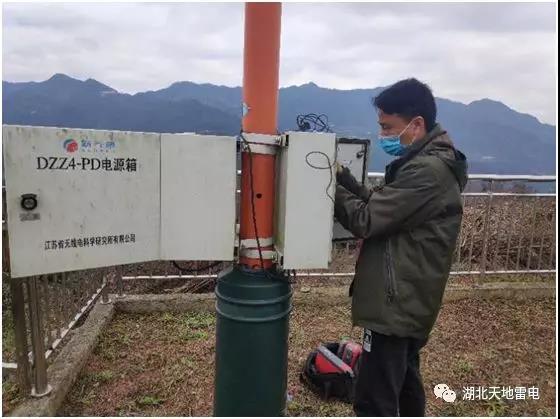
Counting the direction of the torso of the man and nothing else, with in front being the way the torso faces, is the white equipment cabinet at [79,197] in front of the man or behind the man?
in front

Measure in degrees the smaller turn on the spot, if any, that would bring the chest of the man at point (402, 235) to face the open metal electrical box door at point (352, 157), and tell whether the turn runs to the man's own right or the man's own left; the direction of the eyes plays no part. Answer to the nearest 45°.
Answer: approximately 45° to the man's own right

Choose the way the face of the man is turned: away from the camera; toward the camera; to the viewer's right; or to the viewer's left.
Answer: to the viewer's left

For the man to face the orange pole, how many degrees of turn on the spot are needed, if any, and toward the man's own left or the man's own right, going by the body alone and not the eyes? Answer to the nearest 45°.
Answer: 0° — they already face it

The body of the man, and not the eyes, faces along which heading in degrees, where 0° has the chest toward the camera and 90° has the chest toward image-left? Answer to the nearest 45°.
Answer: approximately 90°
